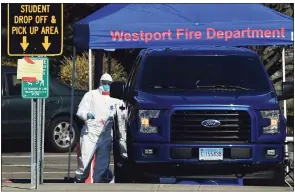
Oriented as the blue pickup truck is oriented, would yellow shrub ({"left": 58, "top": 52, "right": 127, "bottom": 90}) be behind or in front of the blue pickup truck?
behind

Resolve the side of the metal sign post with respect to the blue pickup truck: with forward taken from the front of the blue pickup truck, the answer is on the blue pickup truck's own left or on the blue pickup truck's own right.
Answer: on the blue pickup truck's own right

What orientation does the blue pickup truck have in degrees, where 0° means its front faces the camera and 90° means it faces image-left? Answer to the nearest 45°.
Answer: approximately 0°
